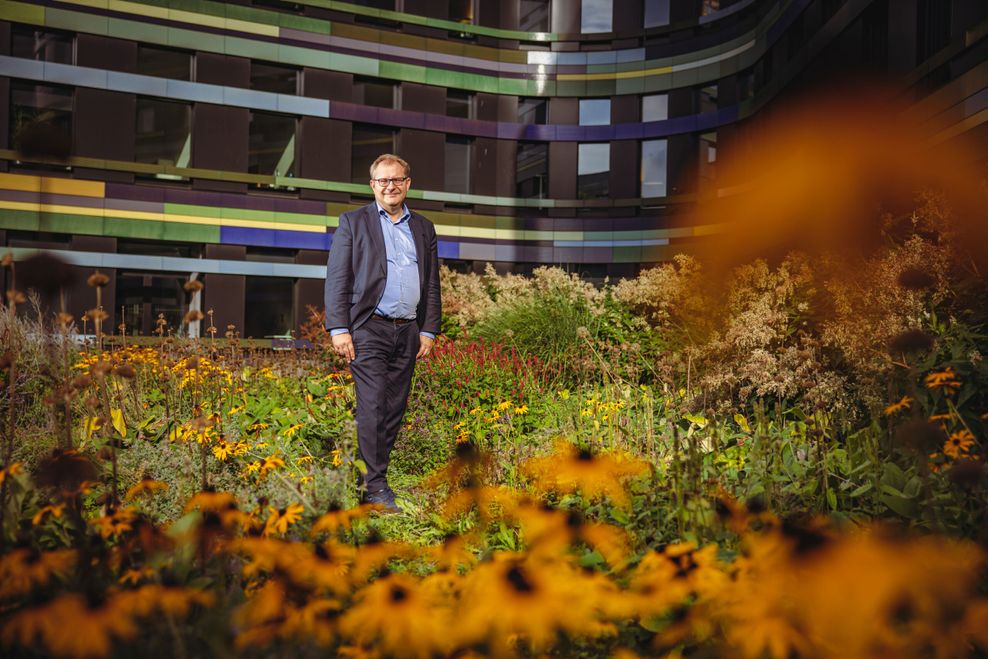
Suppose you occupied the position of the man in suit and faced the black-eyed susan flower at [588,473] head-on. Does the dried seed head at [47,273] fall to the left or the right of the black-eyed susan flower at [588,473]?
right

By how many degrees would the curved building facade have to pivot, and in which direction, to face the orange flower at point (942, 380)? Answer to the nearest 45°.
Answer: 0° — it already faces it

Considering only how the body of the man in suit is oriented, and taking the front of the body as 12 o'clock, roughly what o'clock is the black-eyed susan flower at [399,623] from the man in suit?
The black-eyed susan flower is roughly at 12 o'clock from the man in suit.

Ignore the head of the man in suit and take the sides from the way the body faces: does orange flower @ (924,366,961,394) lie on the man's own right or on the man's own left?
on the man's own left

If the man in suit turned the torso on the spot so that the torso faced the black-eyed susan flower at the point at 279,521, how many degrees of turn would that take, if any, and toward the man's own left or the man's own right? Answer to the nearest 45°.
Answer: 0° — they already face it

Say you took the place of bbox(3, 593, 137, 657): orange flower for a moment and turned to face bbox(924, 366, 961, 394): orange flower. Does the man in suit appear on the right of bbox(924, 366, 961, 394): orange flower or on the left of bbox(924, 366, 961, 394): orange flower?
left

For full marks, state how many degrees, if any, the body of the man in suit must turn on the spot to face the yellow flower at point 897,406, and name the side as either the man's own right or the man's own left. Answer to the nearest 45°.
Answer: approximately 45° to the man's own left

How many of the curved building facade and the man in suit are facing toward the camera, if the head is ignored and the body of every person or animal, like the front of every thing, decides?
2

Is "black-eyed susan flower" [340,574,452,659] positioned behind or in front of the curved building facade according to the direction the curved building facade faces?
in front

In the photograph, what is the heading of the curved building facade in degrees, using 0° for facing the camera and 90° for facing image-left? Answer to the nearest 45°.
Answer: approximately 0°
